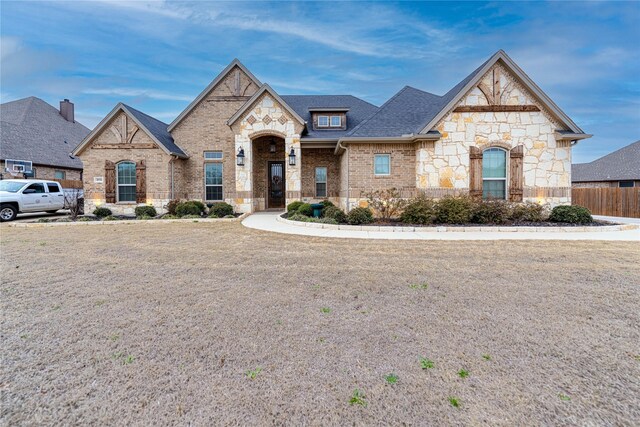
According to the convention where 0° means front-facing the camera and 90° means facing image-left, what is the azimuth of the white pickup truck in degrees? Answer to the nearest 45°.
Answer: approximately 45°

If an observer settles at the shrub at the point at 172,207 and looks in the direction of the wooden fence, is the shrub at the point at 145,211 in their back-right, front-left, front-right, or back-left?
back-right

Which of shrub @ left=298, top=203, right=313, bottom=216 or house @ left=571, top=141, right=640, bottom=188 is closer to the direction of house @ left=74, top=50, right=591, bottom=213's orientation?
the shrub

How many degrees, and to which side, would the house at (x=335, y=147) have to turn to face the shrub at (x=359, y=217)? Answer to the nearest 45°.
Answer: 0° — it already faces it

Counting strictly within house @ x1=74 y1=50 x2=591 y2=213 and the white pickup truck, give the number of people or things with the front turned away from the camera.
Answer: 0

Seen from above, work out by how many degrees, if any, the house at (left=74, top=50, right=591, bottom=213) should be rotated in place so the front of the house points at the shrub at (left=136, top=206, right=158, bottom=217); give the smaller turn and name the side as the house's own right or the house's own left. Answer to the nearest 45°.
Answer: approximately 90° to the house's own right
